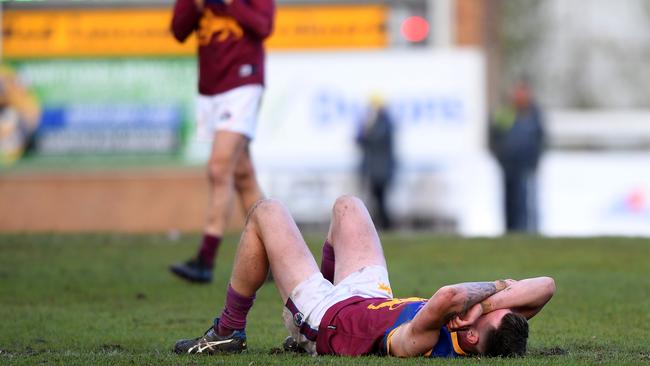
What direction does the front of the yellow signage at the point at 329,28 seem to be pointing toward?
toward the camera

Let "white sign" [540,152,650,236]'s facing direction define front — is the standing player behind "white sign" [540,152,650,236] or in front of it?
in front

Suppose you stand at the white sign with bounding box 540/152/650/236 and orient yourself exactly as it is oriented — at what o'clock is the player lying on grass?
The player lying on grass is roughly at 12 o'clock from the white sign.

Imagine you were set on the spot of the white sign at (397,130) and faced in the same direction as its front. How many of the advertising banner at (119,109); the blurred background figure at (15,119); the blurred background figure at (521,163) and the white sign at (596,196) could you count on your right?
2

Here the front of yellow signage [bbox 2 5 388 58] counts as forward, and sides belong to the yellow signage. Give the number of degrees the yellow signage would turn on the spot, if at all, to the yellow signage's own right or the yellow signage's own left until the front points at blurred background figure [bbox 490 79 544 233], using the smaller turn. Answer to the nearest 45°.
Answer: approximately 45° to the yellow signage's own left

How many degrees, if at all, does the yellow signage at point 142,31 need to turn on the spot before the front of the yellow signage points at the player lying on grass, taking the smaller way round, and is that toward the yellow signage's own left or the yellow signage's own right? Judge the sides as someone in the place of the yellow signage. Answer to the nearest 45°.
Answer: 0° — it already faces them

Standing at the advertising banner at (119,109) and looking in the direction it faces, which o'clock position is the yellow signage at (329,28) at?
The yellow signage is roughly at 9 o'clock from the advertising banner.

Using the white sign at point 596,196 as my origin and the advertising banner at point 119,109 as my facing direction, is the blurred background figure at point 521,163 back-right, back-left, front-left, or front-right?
front-left

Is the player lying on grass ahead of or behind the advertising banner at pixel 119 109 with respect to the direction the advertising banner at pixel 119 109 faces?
ahead

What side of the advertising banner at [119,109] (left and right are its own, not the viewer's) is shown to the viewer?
front

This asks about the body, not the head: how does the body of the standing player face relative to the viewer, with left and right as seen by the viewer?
facing the viewer and to the left of the viewer

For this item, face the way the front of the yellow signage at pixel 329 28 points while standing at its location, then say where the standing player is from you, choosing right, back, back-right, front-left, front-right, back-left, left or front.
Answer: front

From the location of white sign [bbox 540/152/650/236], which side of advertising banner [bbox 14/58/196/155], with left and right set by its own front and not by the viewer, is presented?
left
